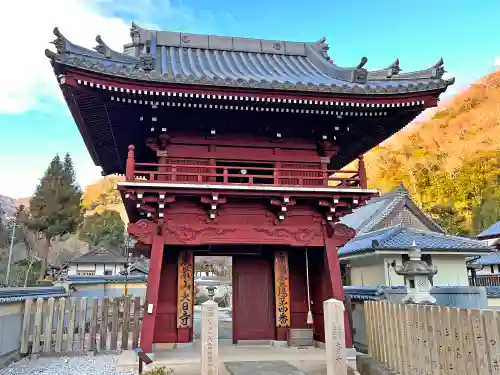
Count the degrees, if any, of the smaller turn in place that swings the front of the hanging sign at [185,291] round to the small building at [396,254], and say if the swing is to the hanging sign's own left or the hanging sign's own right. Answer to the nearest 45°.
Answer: approximately 135° to the hanging sign's own left

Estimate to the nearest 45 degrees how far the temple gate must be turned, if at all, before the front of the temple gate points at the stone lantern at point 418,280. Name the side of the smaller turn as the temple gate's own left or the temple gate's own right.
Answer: approximately 45° to the temple gate's own left

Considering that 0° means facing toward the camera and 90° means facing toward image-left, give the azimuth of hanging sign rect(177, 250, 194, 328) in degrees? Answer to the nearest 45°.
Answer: approximately 0°

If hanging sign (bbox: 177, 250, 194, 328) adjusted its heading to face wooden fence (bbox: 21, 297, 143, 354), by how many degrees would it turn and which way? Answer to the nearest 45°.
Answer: approximately 90° to its right

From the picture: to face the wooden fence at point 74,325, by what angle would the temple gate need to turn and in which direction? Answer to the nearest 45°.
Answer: approximately 90° to its right

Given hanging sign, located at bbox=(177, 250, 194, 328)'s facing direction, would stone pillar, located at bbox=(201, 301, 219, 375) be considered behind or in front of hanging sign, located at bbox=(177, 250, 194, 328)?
in front

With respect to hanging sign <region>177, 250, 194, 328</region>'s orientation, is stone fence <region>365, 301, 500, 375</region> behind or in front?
in front

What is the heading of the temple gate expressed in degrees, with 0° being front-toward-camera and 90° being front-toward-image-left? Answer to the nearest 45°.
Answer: approximately 0°

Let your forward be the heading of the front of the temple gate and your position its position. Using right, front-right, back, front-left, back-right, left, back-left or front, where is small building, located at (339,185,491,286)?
back-left

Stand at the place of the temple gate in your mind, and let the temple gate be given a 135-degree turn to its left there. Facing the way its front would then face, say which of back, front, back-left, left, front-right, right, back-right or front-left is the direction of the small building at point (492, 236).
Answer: front

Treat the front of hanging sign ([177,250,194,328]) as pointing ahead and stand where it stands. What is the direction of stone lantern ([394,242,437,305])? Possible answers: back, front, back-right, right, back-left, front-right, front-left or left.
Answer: front-left
